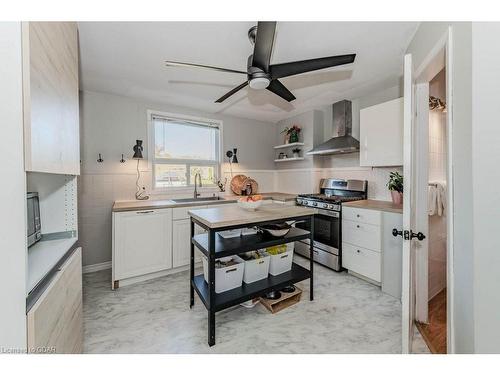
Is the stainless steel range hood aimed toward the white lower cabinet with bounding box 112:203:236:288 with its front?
yes

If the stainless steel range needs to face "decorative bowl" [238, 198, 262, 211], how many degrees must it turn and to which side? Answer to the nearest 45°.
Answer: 0° — it already faces it

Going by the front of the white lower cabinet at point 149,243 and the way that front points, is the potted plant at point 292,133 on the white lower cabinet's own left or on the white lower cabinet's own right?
on the white lower cabinet's own left

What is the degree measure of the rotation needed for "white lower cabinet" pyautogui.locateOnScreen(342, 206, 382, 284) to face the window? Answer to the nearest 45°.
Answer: approximately 45° to its right

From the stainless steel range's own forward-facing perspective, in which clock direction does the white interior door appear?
The white interior door is roughly at 10 o'clock from the stainless steel range.

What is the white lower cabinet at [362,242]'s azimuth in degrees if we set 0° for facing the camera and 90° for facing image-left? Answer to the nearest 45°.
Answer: approximately 45°
